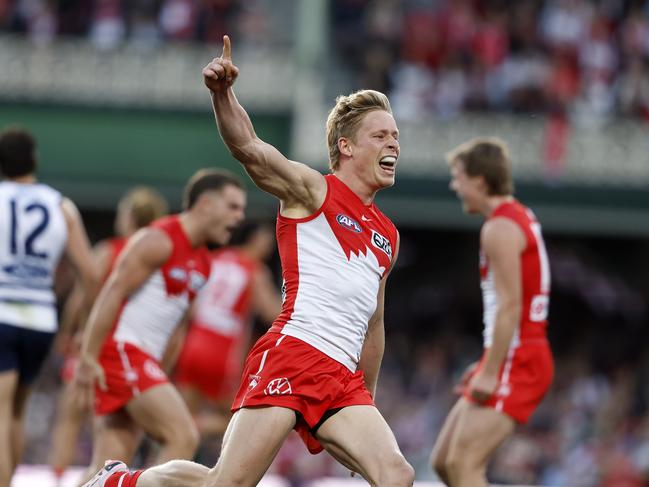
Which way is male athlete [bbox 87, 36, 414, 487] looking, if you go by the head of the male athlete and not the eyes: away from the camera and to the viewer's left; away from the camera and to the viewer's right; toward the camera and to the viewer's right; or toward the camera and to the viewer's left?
toward the camera and to the viewer's right

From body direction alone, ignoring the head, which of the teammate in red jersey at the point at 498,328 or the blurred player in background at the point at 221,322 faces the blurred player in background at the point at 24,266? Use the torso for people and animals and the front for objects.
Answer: the teammate in red jersey

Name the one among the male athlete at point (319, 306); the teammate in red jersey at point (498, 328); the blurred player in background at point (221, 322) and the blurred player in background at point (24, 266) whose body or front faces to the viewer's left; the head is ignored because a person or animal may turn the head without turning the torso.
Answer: the teammate in red jersey

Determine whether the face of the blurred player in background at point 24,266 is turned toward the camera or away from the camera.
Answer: away from the camera

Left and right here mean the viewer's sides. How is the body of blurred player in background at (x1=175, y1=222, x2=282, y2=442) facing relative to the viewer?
facing away from the viewer and to the right of the viewer

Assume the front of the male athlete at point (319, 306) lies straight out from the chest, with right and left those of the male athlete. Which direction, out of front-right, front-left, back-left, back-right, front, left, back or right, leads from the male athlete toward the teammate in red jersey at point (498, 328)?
left

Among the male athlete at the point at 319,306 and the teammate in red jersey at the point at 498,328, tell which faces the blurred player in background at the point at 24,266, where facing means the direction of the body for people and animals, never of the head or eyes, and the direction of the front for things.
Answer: the teammate in red jersey

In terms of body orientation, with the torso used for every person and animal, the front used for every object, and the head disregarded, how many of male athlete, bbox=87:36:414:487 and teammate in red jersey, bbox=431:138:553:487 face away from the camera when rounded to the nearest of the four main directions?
0

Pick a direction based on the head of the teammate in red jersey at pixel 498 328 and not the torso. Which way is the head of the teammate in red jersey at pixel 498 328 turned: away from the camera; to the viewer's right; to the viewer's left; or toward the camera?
to the viewer's left

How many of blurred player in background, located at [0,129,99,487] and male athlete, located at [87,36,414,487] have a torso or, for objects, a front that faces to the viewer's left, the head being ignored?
0

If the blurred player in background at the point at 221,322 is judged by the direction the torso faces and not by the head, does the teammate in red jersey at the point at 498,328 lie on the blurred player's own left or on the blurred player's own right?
on the blurred player's own right

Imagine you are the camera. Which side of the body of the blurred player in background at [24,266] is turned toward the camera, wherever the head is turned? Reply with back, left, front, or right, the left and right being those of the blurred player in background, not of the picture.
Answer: back

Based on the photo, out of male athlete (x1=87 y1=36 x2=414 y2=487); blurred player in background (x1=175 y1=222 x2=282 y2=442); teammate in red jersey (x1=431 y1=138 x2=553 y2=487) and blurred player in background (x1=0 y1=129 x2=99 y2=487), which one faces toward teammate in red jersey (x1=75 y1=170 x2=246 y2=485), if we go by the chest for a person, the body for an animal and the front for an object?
teammate in red jersey (x1=431 y1=138 x2=553 y2=487)

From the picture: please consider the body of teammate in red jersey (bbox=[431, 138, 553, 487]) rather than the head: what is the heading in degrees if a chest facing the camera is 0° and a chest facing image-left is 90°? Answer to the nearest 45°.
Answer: approximately 90°

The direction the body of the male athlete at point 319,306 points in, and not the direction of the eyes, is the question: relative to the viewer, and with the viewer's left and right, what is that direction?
facing the viewer and to the right of the viewer
